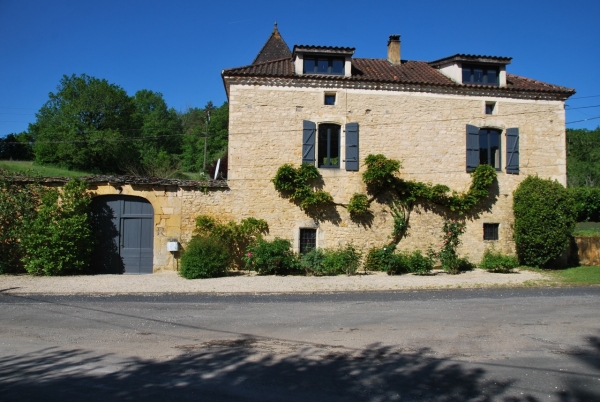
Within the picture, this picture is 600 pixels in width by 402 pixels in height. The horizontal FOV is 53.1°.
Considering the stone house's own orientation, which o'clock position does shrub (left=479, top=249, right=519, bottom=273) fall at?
The shrub is roughly at 9 o'clock from the stone house.

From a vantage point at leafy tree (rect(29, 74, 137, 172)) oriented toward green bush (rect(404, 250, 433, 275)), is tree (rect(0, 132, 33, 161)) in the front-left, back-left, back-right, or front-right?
back-right

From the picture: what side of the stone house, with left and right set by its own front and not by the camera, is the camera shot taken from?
front

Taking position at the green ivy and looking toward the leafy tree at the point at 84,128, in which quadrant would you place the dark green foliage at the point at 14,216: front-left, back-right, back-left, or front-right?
front-left

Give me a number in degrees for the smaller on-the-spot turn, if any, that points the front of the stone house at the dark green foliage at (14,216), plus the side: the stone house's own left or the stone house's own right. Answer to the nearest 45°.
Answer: approximately 90° to the stone house's own right

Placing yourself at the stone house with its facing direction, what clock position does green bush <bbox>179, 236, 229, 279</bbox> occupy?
The green bush is roughly at 2 o'clock from the stone house.

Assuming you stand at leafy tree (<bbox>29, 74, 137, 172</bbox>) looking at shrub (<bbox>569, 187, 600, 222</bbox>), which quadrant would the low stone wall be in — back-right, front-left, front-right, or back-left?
front-right

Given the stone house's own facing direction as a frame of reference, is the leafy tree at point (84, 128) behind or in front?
behind

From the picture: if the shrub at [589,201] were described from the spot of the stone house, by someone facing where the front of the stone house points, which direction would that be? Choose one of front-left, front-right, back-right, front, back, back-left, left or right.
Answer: back-left

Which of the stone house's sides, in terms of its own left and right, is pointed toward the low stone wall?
left
